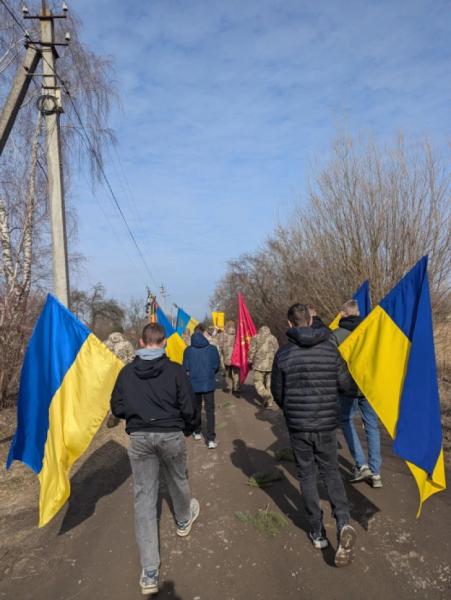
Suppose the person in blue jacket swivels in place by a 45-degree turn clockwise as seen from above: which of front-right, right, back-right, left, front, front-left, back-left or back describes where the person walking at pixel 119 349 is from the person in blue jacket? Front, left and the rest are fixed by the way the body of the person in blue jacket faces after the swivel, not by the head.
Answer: left

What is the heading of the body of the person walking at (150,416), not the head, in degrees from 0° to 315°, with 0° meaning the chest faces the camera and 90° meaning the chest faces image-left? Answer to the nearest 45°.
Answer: approximately 180°

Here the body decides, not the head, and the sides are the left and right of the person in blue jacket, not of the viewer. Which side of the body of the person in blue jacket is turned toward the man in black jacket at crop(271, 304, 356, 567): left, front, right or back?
back

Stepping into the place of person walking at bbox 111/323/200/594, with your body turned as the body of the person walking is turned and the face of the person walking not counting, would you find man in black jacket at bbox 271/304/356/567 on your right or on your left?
on your right

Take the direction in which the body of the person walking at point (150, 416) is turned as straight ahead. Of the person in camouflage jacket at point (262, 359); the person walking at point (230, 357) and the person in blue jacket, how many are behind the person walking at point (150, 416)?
0

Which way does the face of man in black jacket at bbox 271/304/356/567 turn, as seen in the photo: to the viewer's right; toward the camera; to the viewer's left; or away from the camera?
away from the camera

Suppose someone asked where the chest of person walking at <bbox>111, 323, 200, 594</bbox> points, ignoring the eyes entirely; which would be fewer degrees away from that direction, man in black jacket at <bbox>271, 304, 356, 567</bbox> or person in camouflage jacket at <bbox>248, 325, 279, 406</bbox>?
the person in camouflage jacket

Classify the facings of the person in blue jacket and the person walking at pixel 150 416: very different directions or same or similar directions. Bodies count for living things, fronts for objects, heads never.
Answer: same or similar directions

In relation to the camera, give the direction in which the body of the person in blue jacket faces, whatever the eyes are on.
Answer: away from the camera

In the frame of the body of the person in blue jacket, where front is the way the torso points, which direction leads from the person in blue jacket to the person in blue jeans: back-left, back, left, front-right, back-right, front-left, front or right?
back-right

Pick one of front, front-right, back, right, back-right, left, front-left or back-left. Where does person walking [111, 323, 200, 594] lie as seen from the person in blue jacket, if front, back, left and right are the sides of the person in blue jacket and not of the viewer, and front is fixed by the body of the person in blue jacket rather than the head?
back

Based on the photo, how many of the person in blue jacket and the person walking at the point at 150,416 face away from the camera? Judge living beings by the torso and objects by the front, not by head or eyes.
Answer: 2

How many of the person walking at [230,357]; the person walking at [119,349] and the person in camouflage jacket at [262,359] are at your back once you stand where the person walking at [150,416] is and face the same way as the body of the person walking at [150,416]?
0

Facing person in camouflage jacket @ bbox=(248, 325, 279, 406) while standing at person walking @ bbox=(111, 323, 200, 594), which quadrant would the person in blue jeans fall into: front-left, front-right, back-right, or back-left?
front-right

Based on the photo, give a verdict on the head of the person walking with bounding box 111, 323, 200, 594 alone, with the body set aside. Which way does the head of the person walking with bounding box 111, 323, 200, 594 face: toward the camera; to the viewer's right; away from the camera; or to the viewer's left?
away from the camera
